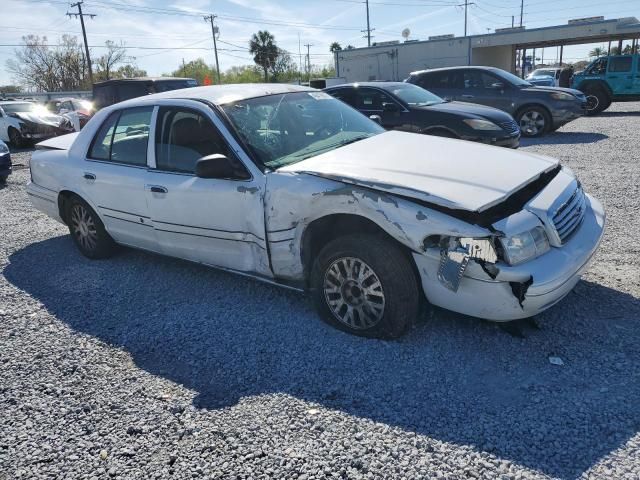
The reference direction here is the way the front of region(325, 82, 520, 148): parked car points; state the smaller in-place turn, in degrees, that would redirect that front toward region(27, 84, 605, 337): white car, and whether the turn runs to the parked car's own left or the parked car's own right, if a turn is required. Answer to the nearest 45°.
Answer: approximately 45° to the parked car's own right

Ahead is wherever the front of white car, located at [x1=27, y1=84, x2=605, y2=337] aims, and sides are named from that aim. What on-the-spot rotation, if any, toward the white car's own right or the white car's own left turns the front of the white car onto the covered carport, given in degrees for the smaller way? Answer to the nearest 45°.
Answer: approximately 90° to the white car's own left

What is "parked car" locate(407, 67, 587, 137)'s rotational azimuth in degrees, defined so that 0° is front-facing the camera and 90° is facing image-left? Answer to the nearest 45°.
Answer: approximately 315°

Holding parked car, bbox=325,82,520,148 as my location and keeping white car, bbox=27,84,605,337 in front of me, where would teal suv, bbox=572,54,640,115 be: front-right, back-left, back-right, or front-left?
back-left
